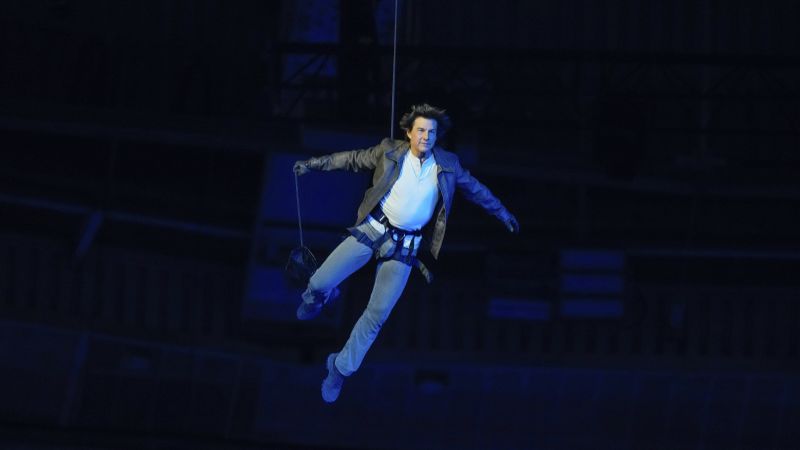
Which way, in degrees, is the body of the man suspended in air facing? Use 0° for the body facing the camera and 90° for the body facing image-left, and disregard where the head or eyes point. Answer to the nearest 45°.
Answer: approximately 0°
